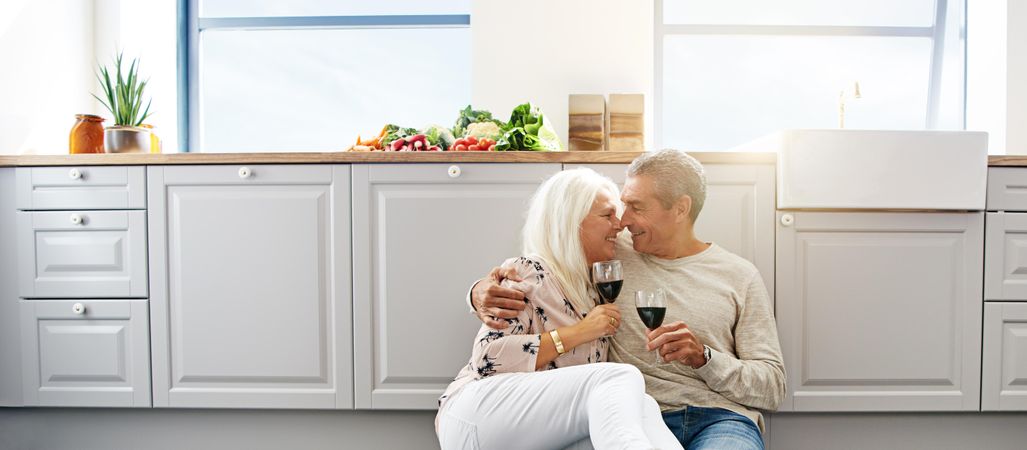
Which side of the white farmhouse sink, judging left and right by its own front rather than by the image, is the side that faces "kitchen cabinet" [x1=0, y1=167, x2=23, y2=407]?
right

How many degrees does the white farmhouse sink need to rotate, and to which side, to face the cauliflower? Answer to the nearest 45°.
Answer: approximately 90° to its right

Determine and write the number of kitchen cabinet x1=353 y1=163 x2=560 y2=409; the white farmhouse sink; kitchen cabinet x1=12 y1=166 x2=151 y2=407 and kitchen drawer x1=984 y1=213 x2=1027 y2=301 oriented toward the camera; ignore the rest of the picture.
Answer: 4

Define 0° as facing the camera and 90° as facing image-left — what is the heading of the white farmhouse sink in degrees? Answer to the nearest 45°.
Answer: approximately 0°

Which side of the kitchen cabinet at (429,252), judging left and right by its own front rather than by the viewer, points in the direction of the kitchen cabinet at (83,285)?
right

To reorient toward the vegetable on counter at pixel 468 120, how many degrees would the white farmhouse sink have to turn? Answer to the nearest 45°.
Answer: approximately 90° to its right

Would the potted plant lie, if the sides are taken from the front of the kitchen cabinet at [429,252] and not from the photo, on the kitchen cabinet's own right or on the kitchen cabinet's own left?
on the kitchen cabinet's own right

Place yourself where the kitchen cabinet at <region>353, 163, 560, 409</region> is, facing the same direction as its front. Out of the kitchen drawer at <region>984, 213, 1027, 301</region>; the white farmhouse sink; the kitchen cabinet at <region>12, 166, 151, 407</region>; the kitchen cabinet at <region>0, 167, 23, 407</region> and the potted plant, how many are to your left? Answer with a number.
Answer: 2

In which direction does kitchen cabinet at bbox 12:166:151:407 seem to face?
toward the camera

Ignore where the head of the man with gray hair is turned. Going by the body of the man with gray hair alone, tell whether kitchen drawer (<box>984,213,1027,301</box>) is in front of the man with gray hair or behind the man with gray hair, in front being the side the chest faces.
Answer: behind

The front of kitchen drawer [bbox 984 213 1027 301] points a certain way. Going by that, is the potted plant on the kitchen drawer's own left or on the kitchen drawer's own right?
on the kitchen drawer's own right

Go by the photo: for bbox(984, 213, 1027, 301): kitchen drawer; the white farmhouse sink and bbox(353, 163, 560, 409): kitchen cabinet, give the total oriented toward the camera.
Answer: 3

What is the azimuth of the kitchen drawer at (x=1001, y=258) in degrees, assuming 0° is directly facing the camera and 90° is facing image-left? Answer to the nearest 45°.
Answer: approximately 0°
